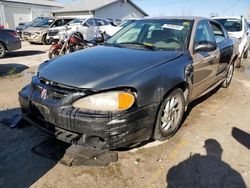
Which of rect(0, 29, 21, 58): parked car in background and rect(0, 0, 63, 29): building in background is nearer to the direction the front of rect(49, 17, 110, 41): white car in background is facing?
the parked car in background

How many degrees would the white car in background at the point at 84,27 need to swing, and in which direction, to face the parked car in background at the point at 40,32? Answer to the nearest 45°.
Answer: approximately 45° to its right

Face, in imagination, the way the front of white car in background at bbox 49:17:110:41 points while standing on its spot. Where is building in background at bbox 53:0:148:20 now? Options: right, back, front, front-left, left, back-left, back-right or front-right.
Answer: back-right

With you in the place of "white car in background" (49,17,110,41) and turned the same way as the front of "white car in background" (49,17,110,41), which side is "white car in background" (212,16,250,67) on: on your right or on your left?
on your left

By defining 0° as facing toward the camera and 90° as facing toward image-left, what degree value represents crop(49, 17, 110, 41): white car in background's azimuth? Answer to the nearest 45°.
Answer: approximately 45°

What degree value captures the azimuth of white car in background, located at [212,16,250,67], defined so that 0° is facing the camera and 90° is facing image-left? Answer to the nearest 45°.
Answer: approximately 45°

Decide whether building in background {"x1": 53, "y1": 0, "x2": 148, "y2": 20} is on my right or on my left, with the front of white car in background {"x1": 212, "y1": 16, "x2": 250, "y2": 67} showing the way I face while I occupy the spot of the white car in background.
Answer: on my right
